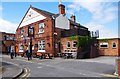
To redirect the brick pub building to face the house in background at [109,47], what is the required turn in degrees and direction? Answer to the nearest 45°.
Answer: approximately 135° to its left

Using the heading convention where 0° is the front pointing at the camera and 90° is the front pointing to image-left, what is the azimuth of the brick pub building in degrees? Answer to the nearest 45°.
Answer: approximately 45°
